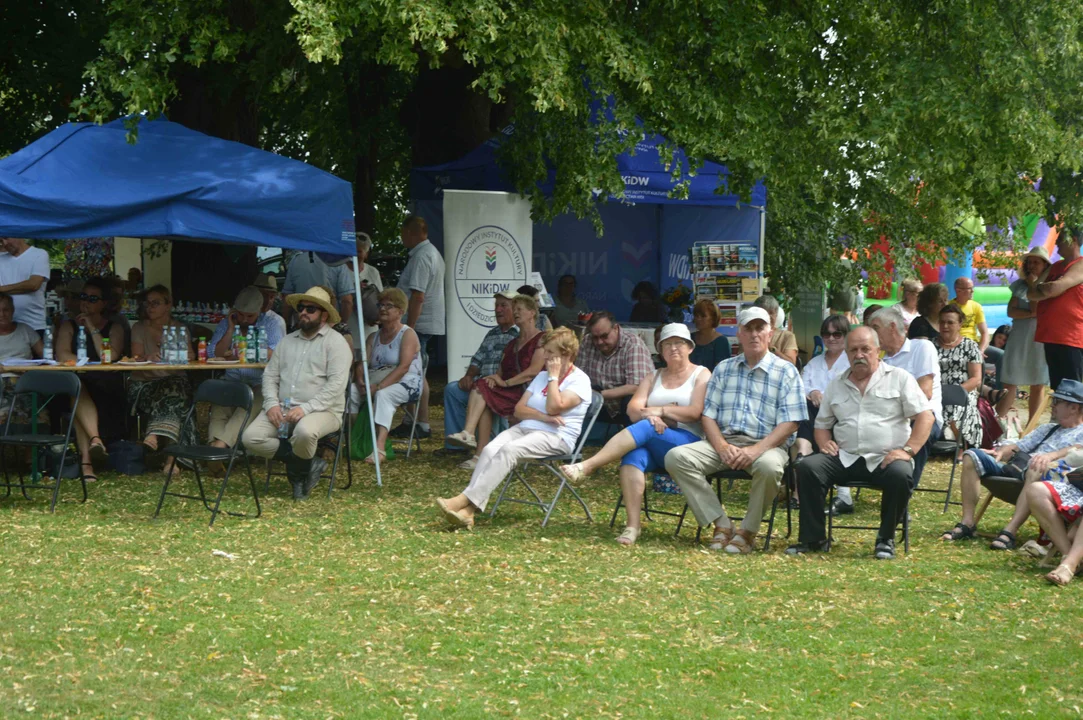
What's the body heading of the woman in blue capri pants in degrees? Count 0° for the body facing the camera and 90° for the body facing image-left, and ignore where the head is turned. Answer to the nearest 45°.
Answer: approximately 45°

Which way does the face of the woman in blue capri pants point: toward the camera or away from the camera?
toward the camera

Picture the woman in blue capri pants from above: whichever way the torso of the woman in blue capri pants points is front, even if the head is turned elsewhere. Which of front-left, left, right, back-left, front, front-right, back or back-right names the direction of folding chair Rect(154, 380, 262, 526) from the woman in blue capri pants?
front-right

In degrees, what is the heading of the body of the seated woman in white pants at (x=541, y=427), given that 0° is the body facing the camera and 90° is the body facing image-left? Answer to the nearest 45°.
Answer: approximately 45°

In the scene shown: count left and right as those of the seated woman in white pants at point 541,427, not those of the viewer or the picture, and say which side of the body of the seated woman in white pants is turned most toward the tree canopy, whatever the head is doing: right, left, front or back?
back

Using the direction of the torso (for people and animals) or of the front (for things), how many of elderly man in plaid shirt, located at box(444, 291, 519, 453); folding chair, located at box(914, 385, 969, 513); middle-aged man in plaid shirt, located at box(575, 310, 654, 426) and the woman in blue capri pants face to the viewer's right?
0

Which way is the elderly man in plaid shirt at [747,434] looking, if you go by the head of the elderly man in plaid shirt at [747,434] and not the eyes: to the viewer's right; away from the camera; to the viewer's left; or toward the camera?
toward the camera

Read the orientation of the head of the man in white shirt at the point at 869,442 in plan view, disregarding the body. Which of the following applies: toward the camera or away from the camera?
toward the camera

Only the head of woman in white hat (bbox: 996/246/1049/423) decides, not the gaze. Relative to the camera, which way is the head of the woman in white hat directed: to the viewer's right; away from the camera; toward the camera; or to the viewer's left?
toward the camera

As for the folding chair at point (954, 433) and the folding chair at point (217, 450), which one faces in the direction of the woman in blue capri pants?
the folding chair at point (954, 433)

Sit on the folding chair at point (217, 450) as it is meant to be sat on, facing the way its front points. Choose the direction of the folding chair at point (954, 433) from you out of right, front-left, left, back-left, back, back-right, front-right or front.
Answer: back-left

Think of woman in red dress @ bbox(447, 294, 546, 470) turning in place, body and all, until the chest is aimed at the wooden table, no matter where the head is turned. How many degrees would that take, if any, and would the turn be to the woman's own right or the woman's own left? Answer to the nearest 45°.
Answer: approximately 45° to the woman's own right

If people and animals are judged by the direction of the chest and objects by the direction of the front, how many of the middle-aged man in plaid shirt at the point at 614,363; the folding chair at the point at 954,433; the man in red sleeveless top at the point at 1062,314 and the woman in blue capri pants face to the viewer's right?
0

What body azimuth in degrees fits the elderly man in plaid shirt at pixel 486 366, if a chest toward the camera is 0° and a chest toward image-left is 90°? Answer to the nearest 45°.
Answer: approximately 45°

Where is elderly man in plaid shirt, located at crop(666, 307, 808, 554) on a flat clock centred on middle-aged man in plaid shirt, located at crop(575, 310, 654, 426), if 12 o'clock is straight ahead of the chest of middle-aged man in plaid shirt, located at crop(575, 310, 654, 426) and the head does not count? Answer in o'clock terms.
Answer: elderly man in plaid shirt, located at crop(666, 307, 808, 554) is roughly at 10 o'clock from middle-aged man in plaid shirt, located at crop(575, 310, 654, 426).

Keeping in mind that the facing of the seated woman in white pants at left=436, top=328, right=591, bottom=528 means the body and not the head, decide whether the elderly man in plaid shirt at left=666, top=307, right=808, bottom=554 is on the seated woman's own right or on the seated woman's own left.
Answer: on the seated woman's own left
